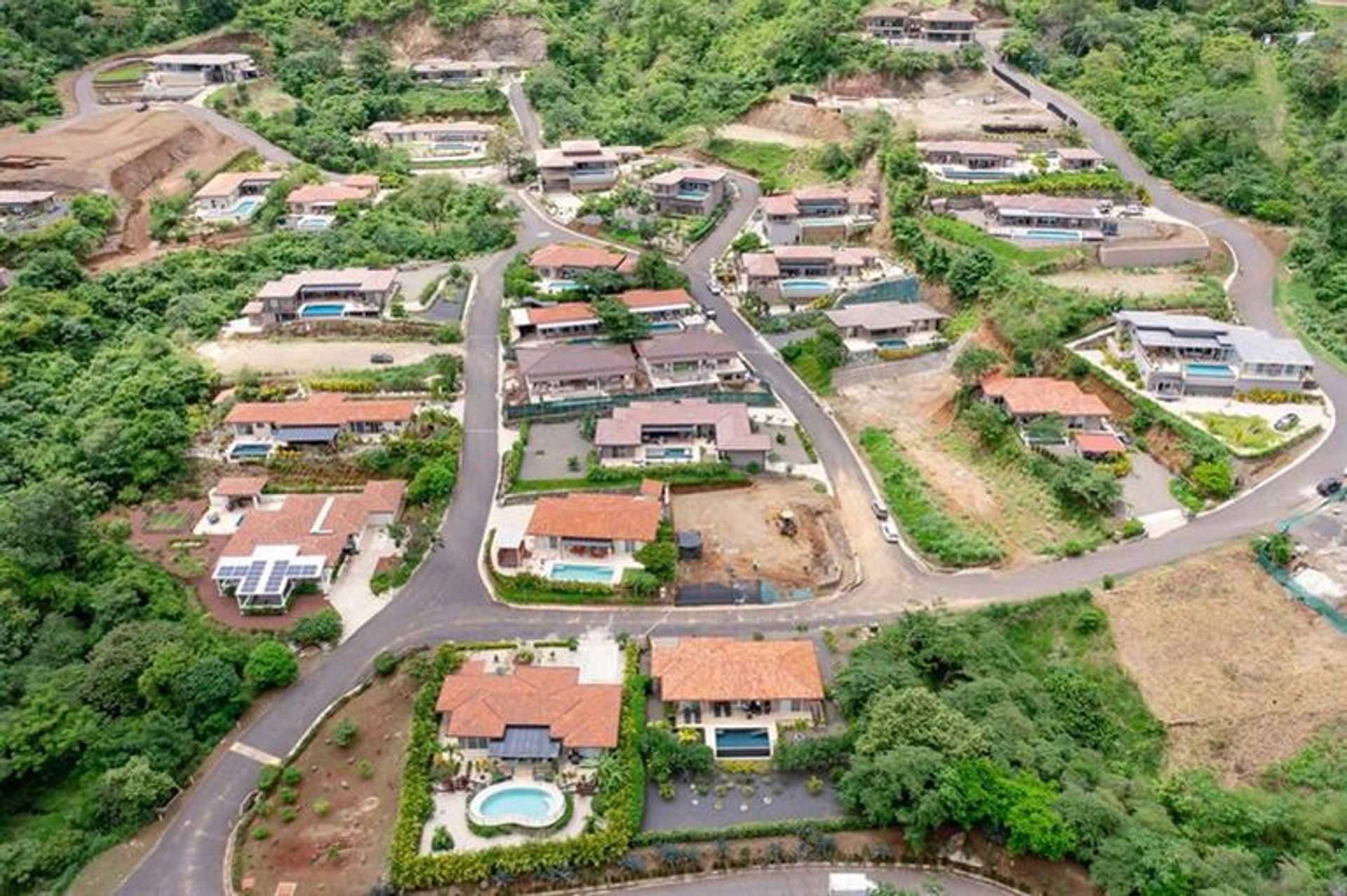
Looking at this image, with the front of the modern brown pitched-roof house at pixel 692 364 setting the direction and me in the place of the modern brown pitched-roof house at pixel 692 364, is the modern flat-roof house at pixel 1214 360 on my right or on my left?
on my left

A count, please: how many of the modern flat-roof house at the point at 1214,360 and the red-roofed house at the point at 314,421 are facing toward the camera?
2

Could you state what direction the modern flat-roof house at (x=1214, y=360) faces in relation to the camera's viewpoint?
facing the viewer

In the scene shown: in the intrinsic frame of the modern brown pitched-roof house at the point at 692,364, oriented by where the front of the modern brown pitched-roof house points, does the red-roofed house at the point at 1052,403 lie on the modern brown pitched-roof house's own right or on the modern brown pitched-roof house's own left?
on the modern brown pitched-roof house's own left

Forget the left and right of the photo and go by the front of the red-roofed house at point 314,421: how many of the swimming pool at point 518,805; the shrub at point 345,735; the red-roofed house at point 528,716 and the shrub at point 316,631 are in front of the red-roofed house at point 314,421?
4

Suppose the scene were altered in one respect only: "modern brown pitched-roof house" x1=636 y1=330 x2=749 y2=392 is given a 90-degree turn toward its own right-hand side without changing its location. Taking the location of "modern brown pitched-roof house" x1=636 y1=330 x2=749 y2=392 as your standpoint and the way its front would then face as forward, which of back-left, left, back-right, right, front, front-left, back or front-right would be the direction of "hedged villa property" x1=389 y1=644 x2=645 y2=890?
left

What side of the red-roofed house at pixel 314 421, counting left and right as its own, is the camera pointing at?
front

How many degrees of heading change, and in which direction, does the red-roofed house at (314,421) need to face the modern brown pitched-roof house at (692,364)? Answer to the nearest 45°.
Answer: approximately 90° to its left

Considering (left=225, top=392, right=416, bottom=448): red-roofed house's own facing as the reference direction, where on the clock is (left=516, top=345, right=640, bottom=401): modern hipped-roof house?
The modern hipped-roof house is roughly at 9 o'clock from the red-roofed house.

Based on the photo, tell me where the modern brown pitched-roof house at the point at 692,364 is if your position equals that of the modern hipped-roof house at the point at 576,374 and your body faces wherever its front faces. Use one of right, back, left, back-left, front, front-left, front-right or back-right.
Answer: left

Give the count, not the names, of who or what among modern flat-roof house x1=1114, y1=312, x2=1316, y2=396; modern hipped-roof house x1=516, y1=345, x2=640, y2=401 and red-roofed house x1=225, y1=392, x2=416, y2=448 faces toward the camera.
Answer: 3

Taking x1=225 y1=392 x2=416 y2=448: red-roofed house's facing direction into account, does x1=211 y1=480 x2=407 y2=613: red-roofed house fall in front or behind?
in front

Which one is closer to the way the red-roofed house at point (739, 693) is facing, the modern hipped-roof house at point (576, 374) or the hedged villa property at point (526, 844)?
the hedged villa property

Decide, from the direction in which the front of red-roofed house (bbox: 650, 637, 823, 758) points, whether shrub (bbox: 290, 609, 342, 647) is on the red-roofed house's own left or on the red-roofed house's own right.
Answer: on the red-roofed house's own right

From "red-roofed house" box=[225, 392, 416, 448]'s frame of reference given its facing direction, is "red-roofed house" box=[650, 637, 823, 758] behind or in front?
in front

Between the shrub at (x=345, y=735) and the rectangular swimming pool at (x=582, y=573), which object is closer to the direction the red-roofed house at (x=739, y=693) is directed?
the shrub
